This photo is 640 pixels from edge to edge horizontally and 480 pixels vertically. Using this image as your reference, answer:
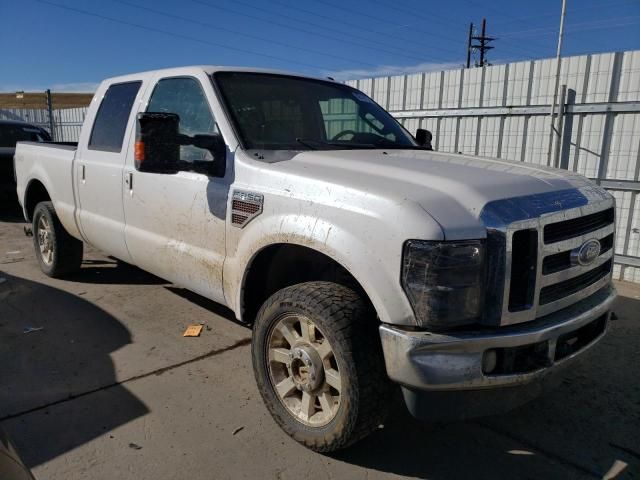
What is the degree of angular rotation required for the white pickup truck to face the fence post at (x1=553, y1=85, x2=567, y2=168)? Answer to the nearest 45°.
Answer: approximately 90° to its left

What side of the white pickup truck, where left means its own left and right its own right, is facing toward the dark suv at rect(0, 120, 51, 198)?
back

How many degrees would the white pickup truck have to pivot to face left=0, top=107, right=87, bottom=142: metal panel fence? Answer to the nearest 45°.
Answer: approximately 180°

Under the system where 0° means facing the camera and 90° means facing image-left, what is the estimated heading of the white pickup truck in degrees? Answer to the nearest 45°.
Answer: approximately 315°

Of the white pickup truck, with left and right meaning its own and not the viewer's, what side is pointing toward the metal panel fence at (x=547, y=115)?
left
